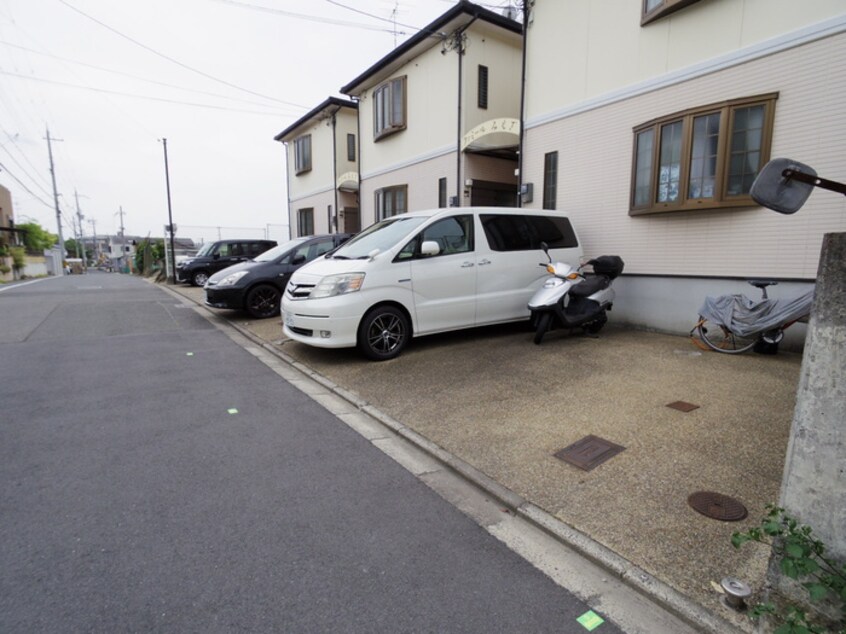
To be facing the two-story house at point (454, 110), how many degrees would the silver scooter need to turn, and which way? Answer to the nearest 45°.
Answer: approximately 90° to its right

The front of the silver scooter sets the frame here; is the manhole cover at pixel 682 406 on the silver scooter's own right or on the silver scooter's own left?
on the silver scooter's own left

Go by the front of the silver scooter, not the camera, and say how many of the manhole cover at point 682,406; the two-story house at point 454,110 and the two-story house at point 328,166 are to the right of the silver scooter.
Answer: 2

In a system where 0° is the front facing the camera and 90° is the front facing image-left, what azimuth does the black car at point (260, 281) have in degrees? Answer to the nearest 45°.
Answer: approximately 45°

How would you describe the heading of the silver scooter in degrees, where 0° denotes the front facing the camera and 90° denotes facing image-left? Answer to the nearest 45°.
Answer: approximately 45°

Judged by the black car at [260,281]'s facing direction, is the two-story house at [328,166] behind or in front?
behind

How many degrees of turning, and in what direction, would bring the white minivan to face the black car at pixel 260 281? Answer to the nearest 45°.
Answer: approximately 90° to its right

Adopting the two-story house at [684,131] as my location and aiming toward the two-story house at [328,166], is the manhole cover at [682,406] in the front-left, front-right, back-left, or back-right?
back-left
